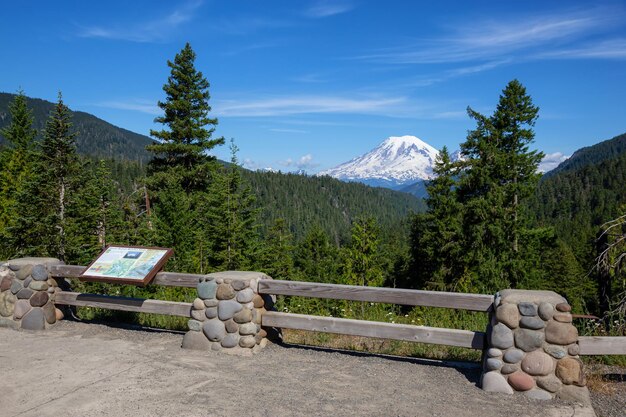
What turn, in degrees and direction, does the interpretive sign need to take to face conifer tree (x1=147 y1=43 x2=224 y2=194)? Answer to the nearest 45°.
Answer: approximately 135° to its right

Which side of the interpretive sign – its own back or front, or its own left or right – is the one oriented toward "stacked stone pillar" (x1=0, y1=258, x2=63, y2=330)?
right

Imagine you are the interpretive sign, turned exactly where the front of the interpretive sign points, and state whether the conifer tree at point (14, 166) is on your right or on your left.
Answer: on your right

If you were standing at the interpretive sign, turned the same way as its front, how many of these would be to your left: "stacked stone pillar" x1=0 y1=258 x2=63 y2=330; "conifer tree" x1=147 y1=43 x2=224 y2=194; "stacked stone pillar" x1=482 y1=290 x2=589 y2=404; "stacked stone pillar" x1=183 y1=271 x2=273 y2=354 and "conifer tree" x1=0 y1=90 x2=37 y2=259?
2

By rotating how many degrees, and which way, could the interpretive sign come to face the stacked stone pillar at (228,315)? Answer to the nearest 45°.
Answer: approximately 90° to its left

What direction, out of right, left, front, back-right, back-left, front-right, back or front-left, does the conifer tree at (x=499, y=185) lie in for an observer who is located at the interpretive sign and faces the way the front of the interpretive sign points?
back

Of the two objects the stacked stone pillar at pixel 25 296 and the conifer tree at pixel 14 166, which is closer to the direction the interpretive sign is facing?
the stacked stone pillar

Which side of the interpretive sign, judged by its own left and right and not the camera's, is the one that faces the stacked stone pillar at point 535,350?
left

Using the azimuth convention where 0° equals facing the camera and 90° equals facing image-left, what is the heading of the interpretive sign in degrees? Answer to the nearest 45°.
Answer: approximately 45°

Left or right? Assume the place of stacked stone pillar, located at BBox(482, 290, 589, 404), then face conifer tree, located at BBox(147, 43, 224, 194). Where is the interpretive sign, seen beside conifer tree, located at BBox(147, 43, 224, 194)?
left

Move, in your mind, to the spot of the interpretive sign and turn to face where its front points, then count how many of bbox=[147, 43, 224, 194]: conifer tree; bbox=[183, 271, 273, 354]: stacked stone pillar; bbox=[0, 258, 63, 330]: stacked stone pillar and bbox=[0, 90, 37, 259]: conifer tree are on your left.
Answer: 1
